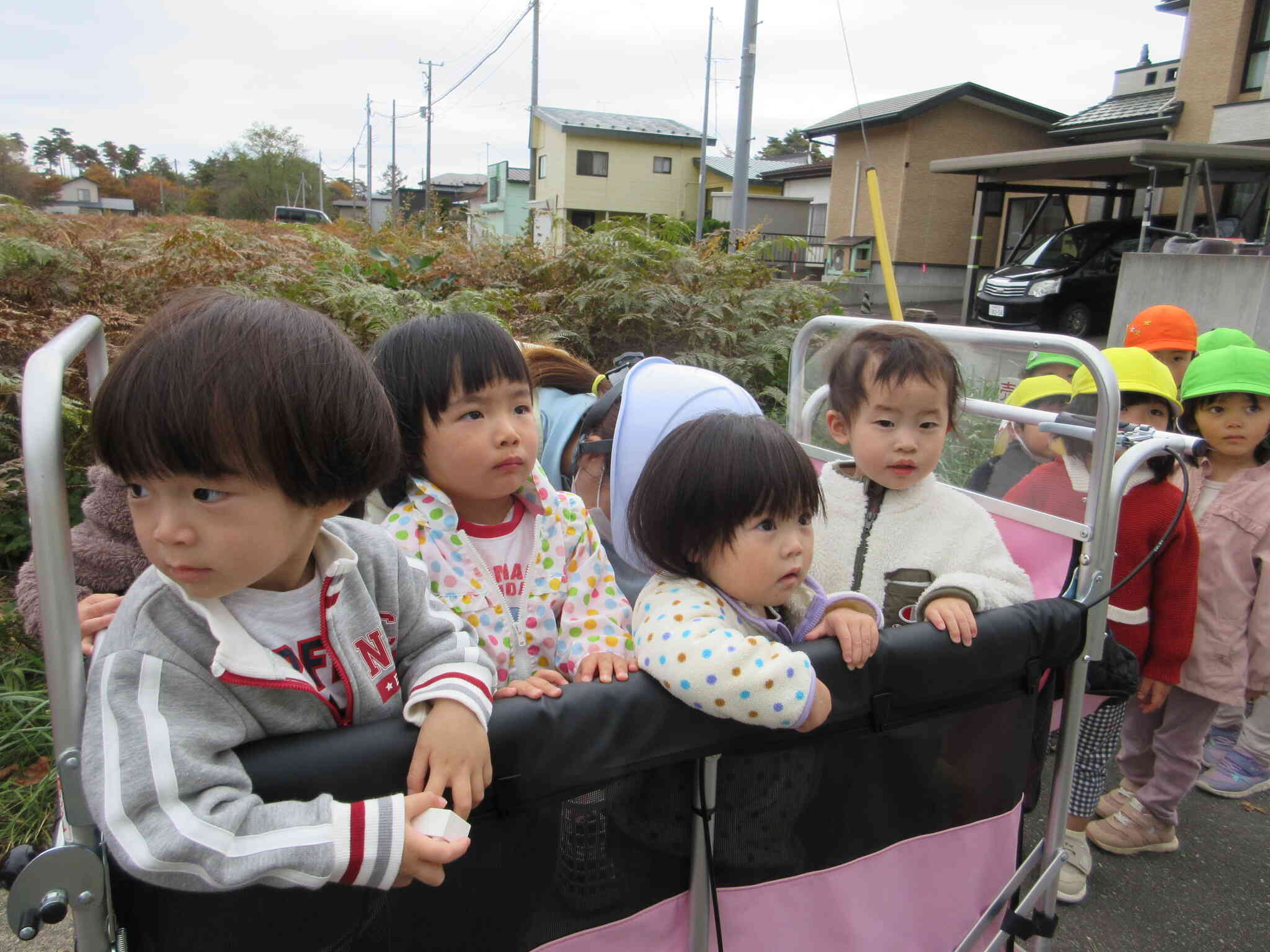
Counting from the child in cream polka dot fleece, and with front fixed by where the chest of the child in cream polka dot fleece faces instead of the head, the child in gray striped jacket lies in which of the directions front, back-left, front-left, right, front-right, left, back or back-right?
right

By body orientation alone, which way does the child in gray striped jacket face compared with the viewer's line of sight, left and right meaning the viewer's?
facing the viewer and to the right of the viewer

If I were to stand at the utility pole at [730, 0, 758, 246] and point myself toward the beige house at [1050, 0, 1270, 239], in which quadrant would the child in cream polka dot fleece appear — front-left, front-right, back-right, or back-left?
back-right

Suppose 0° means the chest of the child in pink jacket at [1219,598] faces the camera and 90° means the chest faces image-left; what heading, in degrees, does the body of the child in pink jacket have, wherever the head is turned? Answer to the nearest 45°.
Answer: approximately 45°

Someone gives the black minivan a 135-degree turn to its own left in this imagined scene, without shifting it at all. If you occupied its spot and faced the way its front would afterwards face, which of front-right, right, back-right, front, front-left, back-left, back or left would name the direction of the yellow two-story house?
back-left

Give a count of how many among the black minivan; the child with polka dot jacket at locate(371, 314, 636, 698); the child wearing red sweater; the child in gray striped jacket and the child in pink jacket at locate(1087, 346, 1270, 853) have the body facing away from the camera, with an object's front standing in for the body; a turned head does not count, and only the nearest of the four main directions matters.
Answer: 0

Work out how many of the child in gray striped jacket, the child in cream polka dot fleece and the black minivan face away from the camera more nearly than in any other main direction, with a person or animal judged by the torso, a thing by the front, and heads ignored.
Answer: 0

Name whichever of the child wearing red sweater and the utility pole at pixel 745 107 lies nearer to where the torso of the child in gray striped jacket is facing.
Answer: the child wearing red sweater

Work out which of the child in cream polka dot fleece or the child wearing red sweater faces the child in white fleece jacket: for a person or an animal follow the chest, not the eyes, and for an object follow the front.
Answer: the child wearing red sweater

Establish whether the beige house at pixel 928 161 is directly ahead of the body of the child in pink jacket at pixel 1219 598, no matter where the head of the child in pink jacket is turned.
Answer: no

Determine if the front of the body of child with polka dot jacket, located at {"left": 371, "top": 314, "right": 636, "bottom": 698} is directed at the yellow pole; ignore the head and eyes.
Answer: no

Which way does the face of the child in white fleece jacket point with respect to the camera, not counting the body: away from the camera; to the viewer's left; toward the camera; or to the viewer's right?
toward the camera

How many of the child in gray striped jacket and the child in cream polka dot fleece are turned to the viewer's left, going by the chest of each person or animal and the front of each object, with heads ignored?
0

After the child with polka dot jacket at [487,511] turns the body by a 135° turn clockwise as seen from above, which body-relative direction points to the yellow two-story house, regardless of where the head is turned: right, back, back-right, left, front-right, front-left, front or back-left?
right

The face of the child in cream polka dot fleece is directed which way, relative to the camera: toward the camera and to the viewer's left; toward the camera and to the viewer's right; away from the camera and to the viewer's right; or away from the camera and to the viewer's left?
toward the camera and to the viewer's right

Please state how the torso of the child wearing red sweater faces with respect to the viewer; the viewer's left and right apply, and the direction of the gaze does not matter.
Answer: facing the viewer and to the left of the viewer
